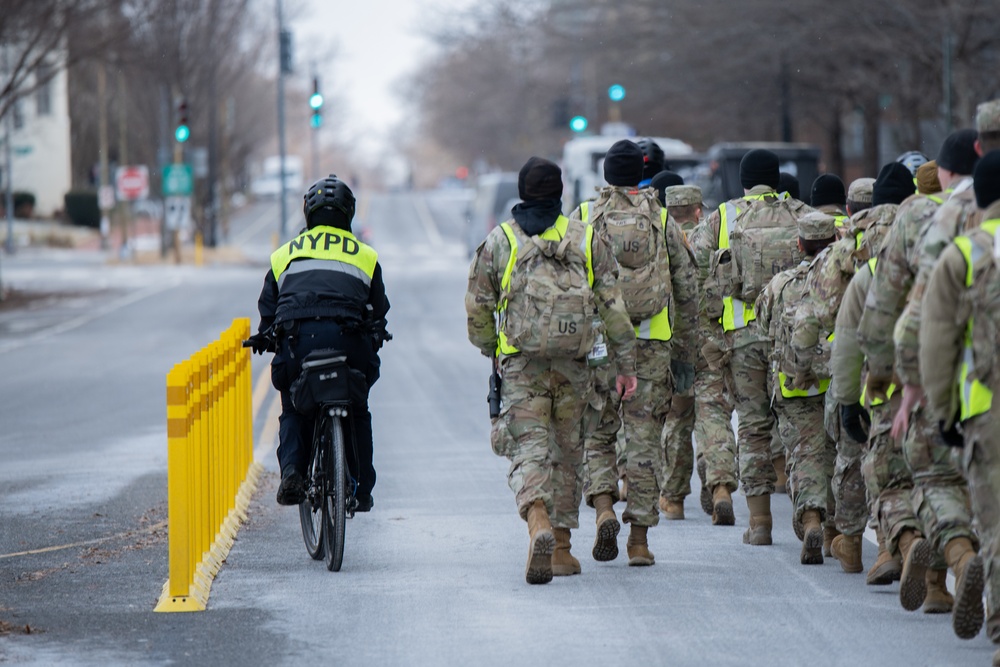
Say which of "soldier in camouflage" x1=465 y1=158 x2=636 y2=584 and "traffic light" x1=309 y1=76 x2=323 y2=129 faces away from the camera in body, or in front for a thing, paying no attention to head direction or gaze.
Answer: the soldier in camouflage

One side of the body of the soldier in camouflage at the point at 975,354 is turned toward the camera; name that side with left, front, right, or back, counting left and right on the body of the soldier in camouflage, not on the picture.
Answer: back

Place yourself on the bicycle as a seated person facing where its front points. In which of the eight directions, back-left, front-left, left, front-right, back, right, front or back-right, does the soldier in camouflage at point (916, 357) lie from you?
back-right

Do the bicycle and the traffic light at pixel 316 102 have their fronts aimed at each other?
yes

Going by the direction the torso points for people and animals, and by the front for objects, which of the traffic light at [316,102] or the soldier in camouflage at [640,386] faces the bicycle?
the traffic light

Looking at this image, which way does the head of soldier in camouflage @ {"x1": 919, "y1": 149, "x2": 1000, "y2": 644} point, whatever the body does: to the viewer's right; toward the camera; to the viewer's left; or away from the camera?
away from the camera

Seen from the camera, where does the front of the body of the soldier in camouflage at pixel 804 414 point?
away from the camera

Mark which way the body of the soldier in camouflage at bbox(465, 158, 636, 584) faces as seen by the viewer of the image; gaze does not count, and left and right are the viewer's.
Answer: facing away from the viewer

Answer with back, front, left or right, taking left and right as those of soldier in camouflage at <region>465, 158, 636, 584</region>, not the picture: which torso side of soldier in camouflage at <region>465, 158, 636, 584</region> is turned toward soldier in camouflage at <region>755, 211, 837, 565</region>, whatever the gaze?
right

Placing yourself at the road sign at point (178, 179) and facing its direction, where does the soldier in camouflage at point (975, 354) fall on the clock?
The soldier in camouflage is roughly at 12 o'clock from the road sign.

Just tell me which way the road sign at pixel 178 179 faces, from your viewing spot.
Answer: facing the viewer

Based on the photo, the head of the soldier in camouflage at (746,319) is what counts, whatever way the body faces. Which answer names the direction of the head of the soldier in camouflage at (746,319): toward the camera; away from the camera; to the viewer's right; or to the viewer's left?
away from the camera

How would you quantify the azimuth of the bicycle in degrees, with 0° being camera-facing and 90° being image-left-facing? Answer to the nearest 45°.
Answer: approximately 180°

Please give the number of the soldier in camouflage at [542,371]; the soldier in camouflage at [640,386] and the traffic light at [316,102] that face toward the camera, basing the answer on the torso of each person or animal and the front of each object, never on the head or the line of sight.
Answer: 1

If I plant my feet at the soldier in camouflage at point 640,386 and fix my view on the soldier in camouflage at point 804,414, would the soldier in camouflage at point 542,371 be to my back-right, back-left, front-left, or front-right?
back-right

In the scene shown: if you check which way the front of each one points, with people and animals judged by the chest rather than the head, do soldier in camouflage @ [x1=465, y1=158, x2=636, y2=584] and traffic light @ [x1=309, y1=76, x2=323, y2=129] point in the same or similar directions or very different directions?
very different directions

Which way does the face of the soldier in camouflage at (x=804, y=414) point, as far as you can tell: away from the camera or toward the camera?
away from the camera

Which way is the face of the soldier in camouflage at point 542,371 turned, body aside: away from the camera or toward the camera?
away from the camera

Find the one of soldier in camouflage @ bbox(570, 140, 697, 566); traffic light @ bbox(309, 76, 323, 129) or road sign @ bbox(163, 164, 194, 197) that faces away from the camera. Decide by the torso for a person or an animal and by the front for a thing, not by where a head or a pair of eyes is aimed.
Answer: the soldier in camouflage

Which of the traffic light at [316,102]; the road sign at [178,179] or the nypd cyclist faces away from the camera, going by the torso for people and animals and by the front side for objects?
the nypd cyclist
